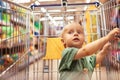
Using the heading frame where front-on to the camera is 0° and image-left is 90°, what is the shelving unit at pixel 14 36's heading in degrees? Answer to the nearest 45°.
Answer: approximately 270°
